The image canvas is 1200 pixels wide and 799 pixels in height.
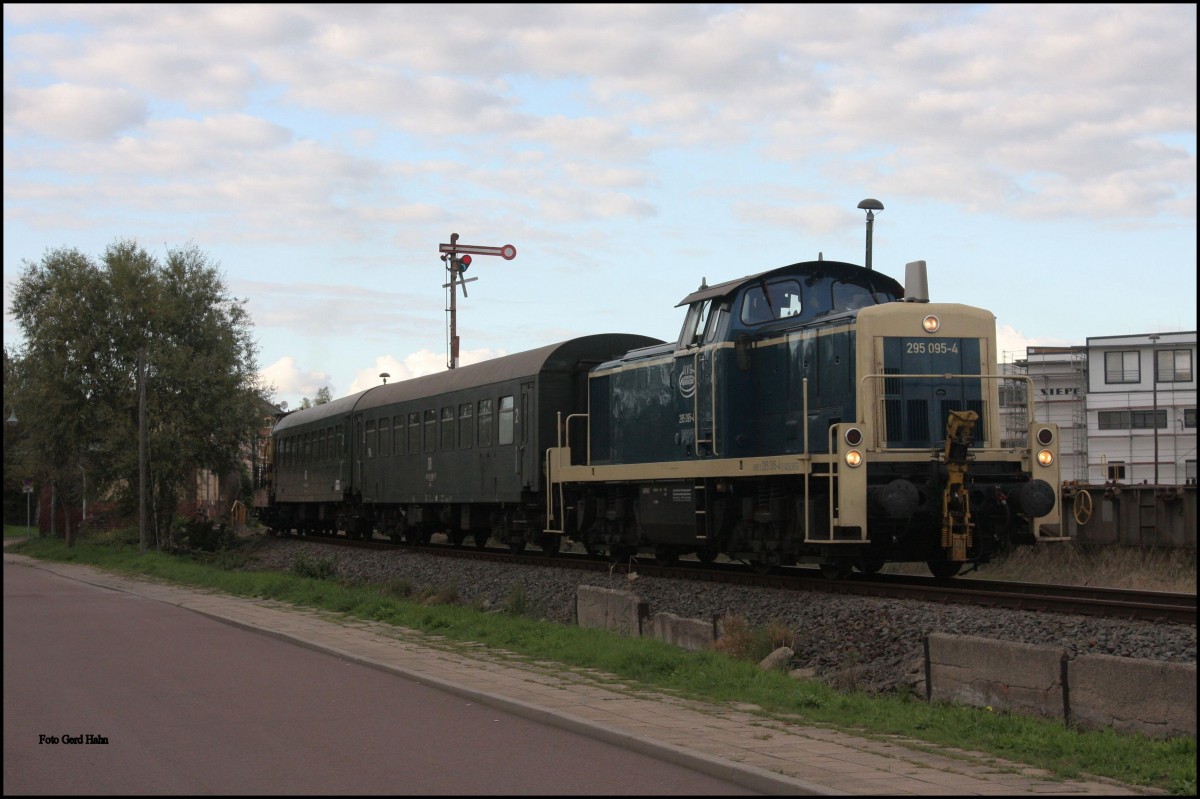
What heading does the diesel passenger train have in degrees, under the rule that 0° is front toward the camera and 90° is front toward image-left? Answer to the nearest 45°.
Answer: approximately 315°

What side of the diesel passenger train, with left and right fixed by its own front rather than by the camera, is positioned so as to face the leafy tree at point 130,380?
back

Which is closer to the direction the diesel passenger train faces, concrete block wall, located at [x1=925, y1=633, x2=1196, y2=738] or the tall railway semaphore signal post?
the concrete block wall

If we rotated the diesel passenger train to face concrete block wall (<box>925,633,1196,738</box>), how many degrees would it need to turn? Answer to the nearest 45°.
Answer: approximately 45° to its right

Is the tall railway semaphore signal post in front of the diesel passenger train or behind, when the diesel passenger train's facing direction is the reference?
behind
